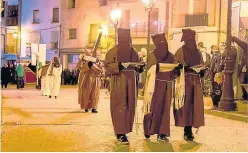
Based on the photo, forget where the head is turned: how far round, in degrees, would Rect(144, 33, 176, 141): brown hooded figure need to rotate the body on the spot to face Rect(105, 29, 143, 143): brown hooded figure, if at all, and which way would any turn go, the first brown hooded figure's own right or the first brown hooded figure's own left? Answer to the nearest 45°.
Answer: approximately 135° to the first brown hooded figure's own right

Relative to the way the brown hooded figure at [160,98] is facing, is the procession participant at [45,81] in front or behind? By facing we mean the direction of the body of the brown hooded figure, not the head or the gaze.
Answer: behind

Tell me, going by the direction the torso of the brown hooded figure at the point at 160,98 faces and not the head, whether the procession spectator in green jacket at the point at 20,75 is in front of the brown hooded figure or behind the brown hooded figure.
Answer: behind

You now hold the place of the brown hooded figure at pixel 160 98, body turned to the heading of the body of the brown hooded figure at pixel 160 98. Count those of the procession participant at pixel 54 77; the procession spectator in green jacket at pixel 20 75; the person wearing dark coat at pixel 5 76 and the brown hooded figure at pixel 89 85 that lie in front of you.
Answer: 0

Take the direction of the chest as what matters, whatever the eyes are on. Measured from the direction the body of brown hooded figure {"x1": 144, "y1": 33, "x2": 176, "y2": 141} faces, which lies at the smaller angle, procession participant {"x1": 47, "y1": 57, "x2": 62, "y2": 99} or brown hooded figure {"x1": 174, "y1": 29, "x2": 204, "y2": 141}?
the brown hooded figure

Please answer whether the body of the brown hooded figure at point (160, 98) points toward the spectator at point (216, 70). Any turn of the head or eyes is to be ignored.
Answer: no

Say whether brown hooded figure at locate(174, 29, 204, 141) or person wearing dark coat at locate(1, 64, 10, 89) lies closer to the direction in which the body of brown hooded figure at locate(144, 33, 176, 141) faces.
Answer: the brown hooded figure

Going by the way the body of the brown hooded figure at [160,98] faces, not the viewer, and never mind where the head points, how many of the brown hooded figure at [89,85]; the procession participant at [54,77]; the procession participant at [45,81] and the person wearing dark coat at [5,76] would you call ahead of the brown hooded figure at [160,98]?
0

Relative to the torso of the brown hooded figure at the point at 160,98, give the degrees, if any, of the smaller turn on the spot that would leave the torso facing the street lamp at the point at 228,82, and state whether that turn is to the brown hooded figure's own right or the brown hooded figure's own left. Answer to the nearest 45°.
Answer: approximately 135° to the brown hooded figure's own left

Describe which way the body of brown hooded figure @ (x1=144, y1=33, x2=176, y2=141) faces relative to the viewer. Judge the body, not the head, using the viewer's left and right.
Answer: facing the viewer and to the right of the viewer

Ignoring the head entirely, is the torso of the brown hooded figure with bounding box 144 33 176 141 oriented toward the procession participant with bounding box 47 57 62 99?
no

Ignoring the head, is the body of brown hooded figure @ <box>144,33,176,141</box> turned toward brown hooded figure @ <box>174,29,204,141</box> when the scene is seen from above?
no

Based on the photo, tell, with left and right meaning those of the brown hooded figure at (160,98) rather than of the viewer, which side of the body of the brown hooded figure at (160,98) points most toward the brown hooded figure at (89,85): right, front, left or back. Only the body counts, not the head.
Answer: back

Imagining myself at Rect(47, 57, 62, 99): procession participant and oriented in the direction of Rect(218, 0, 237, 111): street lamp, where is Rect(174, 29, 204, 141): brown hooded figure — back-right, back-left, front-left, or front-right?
front-right

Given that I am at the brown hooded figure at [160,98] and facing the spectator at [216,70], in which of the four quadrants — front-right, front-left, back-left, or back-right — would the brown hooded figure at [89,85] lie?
front-left

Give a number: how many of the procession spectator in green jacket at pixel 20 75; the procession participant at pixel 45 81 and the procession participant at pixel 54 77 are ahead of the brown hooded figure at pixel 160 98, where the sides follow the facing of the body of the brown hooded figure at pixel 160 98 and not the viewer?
0

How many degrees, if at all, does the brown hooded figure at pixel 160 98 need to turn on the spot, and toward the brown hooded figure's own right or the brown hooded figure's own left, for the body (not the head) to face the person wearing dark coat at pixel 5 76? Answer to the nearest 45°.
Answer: approximately 180°
